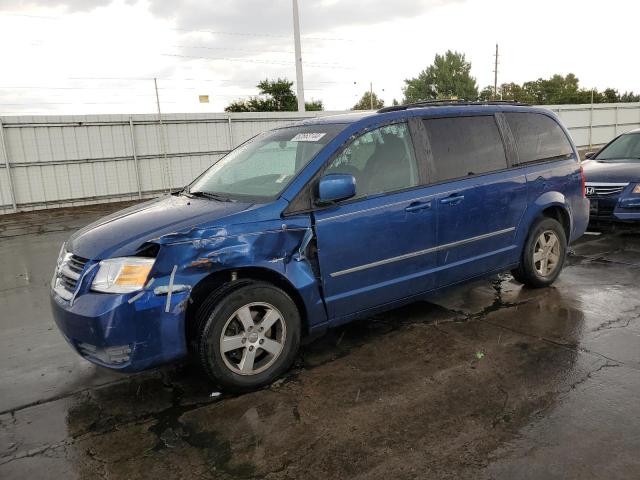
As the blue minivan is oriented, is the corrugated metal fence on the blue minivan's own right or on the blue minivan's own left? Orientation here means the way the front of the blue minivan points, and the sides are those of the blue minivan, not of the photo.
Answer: on the blue minivan's own right

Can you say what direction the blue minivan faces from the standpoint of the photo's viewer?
facing the viewer and to the left of the viewer

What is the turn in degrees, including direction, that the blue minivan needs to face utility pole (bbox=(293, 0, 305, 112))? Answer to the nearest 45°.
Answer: approximately 135° to its right
